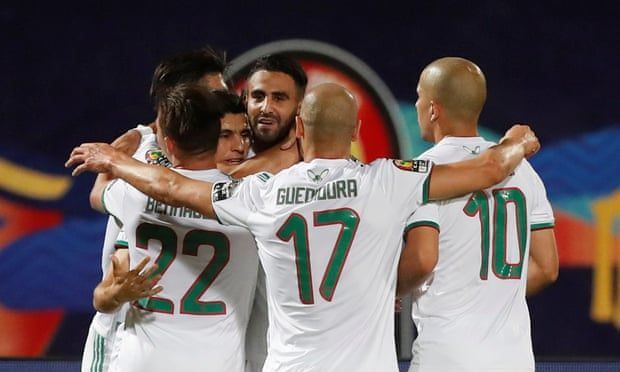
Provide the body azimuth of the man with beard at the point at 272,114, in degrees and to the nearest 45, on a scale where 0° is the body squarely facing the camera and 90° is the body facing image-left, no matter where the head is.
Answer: approximately 45°
